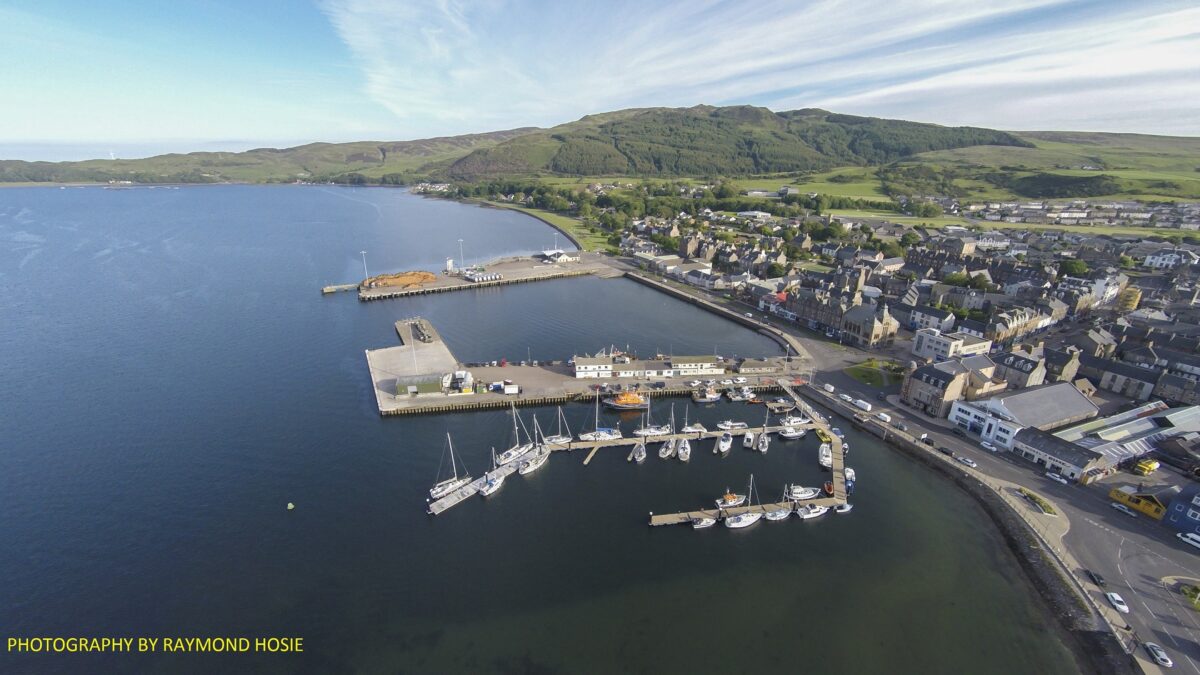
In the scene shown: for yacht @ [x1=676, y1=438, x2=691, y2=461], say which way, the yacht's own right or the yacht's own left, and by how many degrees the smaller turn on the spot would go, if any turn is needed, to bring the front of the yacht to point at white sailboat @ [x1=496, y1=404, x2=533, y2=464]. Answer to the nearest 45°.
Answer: approximately 90° to the yacht's own left

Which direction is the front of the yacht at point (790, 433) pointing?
to the viewer's right

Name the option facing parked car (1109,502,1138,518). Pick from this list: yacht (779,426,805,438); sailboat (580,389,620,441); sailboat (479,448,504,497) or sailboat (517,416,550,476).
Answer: the yacht

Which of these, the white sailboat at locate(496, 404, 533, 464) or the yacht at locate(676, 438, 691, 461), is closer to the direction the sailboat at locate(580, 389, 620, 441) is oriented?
the white sailboat

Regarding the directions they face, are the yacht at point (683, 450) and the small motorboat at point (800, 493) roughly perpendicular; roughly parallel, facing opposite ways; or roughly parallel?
roughly perpendicular

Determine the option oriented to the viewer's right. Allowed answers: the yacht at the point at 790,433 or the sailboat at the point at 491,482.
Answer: the yacht
